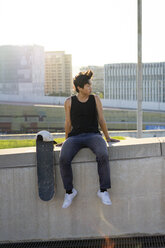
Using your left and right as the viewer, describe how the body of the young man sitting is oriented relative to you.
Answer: facing the viewer
